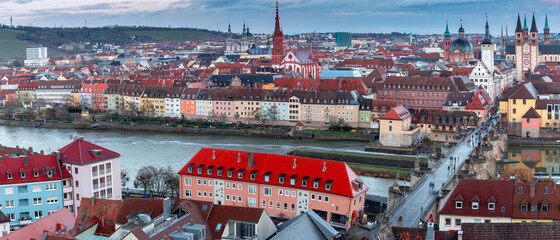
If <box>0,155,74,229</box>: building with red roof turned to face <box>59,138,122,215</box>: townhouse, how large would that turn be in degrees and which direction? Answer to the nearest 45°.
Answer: approximately 90° to its left

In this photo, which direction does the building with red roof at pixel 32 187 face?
toward the camera

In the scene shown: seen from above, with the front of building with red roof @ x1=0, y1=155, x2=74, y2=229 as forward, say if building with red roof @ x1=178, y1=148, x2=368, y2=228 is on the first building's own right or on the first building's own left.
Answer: on the first building's own left

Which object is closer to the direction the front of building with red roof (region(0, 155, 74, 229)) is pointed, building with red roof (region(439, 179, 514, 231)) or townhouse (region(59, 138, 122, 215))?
the building with red roof

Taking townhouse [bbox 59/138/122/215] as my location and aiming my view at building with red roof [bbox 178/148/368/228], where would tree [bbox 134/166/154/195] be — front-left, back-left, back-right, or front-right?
front-left

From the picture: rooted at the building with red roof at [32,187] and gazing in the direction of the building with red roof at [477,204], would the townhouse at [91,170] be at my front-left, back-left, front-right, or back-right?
front-left

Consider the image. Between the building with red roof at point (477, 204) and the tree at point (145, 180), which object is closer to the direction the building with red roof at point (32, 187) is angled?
the building with red roof

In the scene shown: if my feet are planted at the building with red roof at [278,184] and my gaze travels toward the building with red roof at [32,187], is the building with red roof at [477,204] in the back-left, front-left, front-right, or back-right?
back-left

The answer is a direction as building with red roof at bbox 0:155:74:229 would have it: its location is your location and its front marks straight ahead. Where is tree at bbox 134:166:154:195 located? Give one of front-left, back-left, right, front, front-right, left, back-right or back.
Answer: back-left

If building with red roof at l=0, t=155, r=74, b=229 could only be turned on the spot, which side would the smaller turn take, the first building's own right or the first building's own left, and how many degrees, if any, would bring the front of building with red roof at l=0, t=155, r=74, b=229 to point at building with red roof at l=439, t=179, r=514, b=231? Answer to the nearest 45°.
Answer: approximately 45° to the first building's own left
